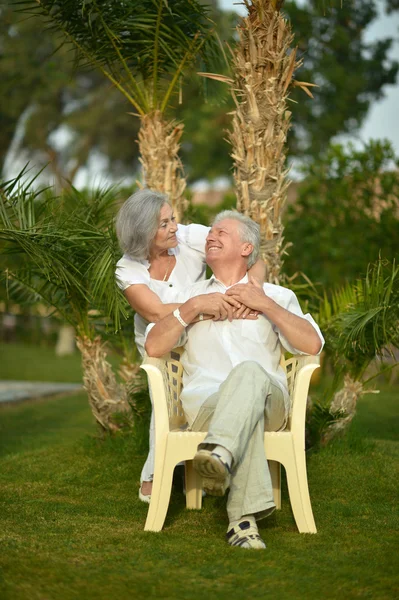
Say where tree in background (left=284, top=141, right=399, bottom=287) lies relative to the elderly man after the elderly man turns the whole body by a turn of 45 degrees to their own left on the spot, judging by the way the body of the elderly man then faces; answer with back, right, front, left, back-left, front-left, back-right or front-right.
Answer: back-left

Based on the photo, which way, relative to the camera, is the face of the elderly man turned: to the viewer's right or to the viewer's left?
to the viewer's left

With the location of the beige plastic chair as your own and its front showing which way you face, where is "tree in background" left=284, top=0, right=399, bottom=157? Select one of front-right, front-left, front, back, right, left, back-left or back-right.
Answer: back

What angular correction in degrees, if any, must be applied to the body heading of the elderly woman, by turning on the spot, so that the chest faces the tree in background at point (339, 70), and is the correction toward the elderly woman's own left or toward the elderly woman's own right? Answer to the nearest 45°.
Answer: approximately 135° to the elderly woman's own left

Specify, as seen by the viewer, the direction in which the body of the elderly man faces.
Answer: toward the camera

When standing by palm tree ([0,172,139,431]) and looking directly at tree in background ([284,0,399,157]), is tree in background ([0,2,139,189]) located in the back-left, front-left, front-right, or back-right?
front-left

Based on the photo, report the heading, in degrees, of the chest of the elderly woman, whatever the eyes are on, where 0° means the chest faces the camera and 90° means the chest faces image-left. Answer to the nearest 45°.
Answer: approximately 315°

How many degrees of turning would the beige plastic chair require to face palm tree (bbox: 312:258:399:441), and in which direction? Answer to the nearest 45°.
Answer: approximately 135° to its left

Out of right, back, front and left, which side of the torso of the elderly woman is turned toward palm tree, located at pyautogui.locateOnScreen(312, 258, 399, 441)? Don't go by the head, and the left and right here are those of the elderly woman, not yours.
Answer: left

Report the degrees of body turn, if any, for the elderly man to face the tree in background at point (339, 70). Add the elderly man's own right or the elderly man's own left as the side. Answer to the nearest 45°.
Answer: approximately 180°

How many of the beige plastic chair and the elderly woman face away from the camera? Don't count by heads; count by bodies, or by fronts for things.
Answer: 0

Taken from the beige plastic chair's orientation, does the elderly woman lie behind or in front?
behind

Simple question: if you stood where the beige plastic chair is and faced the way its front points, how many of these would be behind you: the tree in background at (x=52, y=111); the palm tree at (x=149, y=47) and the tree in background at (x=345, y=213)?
3

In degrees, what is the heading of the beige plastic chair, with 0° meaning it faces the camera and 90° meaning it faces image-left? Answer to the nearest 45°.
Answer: approximately 0°

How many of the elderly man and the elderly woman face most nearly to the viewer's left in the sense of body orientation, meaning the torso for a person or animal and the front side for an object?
0
